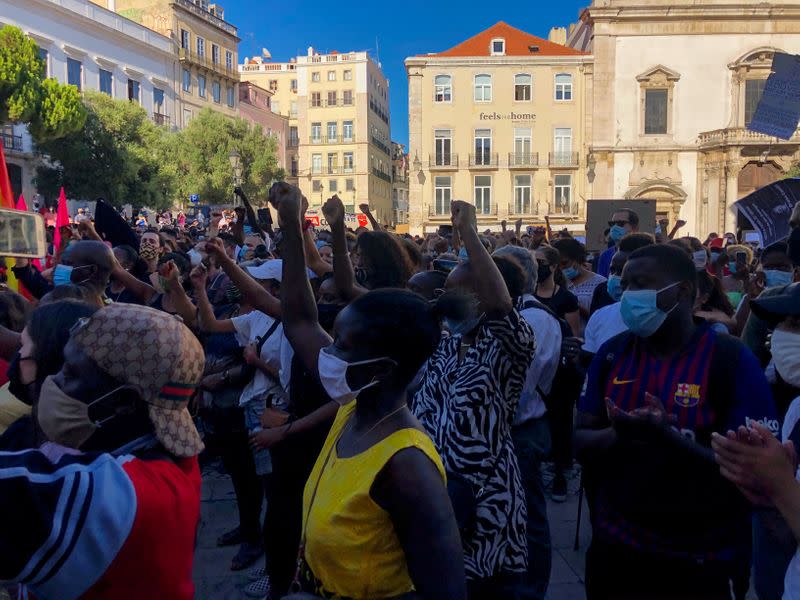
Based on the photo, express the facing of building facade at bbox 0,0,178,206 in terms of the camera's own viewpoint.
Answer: facing the viewer and to the right of the viewer

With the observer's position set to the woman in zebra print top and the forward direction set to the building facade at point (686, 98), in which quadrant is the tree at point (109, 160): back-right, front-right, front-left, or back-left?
front-left

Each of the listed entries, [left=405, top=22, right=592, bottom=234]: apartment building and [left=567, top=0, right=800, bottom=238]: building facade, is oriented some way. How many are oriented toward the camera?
2

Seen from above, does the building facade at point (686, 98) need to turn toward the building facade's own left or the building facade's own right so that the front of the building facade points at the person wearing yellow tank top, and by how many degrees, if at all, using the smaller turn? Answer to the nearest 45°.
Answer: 0° — it already faces them

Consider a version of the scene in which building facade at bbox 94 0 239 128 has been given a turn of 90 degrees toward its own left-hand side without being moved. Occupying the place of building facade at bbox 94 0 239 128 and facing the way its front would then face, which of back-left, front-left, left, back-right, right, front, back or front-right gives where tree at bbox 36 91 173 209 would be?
back-right

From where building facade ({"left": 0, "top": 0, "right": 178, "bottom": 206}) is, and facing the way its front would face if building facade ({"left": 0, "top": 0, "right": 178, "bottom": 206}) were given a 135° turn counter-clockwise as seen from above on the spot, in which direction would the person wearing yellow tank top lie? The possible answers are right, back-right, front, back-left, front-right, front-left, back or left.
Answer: back

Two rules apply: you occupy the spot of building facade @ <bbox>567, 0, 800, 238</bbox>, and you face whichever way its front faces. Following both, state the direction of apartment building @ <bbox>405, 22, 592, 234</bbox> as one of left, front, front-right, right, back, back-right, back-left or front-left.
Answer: right

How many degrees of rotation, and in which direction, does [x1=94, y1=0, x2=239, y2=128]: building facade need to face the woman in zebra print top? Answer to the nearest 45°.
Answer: approximately 45° to its right

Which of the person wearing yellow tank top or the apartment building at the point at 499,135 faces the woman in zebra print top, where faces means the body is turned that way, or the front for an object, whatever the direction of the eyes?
the apartment building

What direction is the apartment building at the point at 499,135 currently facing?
toward the camera

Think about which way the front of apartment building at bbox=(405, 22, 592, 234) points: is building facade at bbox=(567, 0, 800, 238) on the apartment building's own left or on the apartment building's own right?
on the apartment building's own left

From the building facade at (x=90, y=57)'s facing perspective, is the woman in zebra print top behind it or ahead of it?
ahead
